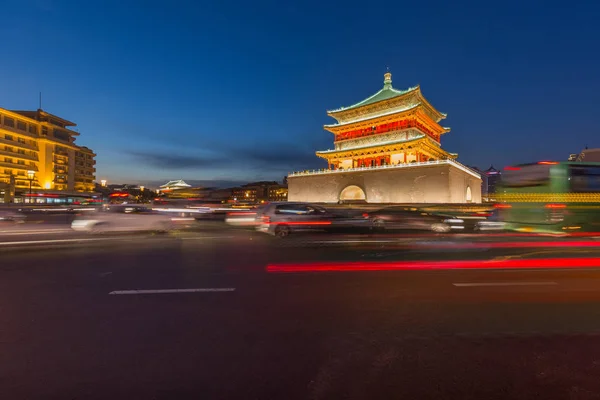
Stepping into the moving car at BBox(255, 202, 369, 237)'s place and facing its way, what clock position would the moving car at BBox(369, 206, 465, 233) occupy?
the moving car at BBox(369, 206, 465, 233) is roughly at 11 o'clock from the moving car at BBox(255, 202, 369, 237).

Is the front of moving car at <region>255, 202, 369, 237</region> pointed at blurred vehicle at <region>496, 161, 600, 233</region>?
yes

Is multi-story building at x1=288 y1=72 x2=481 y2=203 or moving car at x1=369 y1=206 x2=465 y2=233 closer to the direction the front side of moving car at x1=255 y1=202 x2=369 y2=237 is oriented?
the moving car

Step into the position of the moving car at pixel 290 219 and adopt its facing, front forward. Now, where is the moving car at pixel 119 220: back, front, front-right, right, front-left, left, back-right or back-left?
back

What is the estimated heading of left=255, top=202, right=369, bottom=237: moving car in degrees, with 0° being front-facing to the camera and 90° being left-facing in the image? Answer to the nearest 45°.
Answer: approximately 270°

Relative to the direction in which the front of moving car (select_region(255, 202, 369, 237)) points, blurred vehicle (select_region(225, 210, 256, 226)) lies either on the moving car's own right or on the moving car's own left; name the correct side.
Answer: on the moving car's own left

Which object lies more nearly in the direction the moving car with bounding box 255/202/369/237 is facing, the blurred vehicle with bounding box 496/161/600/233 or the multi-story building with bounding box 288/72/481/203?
the blurred vehicle

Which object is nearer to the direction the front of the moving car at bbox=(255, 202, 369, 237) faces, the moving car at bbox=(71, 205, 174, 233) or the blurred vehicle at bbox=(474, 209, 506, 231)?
the blurred vehicle

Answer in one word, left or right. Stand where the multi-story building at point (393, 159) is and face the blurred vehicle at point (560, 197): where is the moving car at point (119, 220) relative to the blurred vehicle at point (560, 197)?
right

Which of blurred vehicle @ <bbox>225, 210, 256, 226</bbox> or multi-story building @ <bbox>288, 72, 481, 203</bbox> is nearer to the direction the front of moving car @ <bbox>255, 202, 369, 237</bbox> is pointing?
the multi-story building

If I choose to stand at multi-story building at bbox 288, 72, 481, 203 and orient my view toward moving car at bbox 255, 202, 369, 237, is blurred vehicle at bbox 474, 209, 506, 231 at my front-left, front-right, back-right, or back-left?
front-left

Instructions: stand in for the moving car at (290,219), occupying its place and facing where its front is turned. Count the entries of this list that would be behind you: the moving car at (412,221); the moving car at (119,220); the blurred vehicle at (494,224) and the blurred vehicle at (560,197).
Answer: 1

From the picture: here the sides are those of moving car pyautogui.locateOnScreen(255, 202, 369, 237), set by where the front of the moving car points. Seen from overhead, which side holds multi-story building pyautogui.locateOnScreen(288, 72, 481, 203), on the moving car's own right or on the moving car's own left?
on the moving car's own left

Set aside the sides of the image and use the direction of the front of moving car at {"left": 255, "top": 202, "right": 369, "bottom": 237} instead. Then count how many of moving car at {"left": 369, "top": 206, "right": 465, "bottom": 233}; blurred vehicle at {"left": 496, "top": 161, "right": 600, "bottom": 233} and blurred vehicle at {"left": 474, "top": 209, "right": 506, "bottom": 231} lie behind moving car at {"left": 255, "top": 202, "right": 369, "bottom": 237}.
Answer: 0
